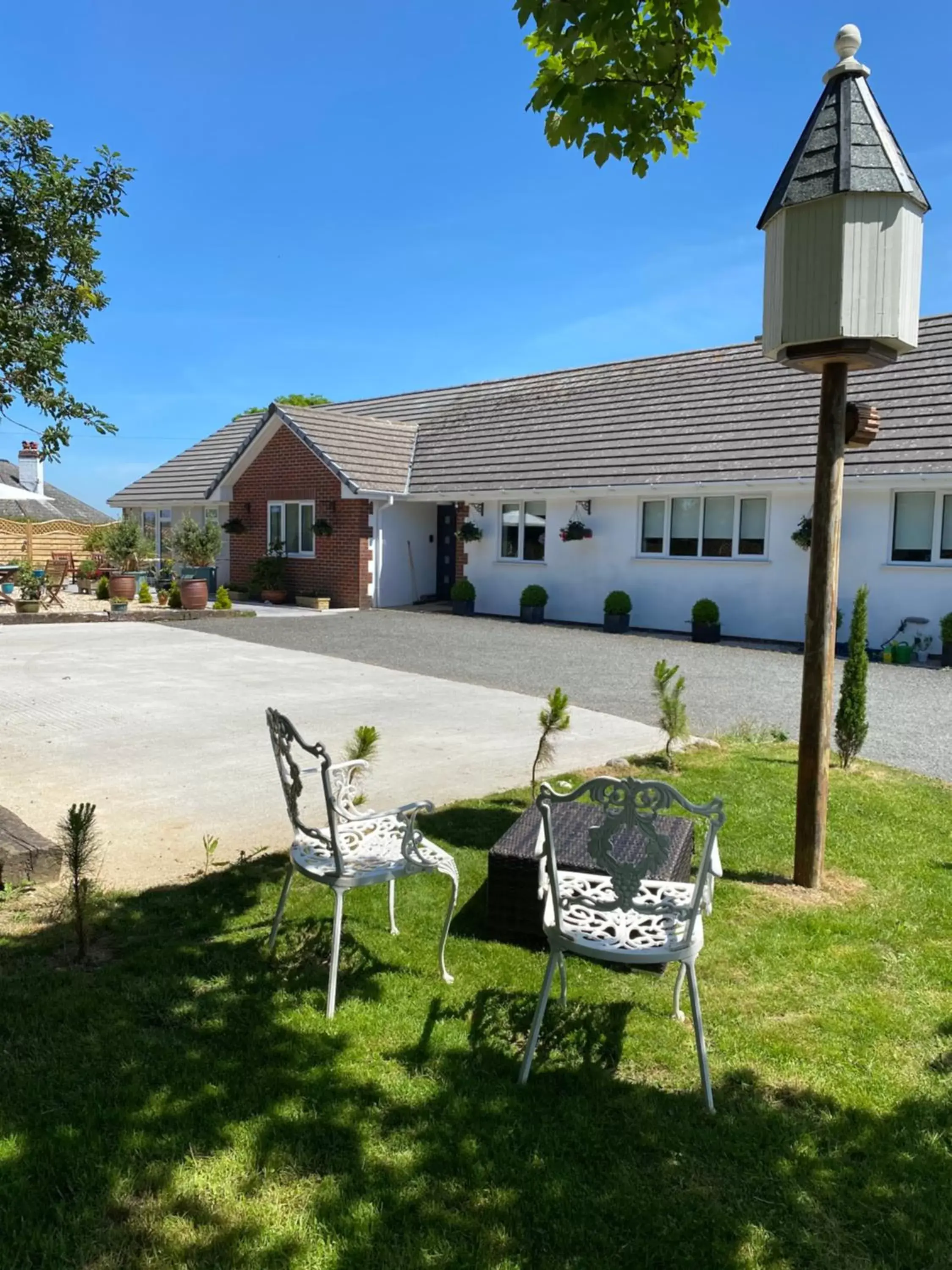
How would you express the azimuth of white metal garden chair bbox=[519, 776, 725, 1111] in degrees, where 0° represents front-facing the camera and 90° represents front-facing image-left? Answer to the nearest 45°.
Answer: approximately 180°

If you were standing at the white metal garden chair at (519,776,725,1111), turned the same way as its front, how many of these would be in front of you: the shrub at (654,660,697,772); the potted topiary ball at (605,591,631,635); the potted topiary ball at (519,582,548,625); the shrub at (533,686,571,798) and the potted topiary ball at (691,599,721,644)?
5

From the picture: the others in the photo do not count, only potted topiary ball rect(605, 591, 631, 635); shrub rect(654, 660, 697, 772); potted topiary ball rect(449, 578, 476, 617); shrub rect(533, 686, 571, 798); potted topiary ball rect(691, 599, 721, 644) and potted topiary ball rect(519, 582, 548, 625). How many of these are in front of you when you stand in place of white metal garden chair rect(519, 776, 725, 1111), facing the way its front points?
6

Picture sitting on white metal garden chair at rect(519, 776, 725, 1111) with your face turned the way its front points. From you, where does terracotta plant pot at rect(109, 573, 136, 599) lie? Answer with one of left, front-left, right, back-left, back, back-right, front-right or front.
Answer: front-left

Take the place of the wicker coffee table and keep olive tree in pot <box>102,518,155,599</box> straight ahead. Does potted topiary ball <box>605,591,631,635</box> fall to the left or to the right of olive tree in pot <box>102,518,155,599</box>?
right

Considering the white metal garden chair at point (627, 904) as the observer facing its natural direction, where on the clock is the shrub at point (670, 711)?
The shrub is roughly at 12 o'clock from the white metal garden chair.

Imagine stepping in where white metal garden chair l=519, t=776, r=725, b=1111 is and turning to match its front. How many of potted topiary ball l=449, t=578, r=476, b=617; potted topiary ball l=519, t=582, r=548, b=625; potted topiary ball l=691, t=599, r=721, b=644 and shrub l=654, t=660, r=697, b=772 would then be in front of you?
4

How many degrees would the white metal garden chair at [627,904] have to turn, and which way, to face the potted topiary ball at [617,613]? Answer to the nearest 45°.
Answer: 0° — it already faces it

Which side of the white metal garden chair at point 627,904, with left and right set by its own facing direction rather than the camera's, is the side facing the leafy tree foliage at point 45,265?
left

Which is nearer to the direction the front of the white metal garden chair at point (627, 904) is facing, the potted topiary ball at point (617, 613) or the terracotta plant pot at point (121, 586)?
the potted topiary ball

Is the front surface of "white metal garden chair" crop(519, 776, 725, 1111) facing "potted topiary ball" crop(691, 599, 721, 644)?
yes

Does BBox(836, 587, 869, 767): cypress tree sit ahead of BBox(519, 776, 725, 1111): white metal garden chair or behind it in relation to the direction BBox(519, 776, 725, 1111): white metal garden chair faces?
ahead

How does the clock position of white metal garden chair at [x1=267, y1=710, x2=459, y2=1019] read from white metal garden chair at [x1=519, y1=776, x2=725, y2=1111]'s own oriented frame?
white metal garden chair at [x1=267, y1=710, x2=459, y2=1019] is roughly at 10 o'clock from white metal garden chair at [x1=519, y1=776, x2=725, y2=1111].

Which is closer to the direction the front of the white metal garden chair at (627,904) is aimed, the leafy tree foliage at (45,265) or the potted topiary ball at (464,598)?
the potted topiary ball
